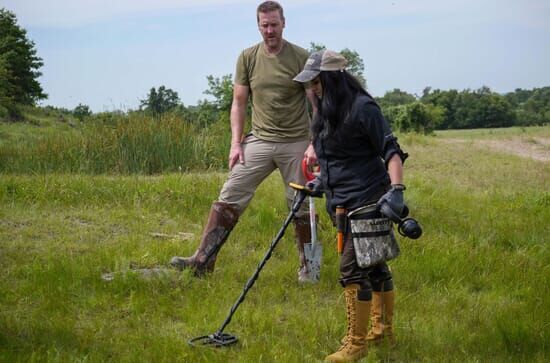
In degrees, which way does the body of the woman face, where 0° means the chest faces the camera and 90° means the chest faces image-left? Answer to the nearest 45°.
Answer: approximately 45°

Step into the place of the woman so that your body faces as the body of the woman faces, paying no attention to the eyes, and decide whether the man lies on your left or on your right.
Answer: on your right

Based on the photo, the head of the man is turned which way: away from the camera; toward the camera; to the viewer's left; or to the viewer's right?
toward the camera

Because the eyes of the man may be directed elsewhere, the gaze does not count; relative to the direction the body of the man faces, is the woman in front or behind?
in front

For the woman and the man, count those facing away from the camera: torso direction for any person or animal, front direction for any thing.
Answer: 0

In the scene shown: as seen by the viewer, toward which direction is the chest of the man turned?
toward the camera
